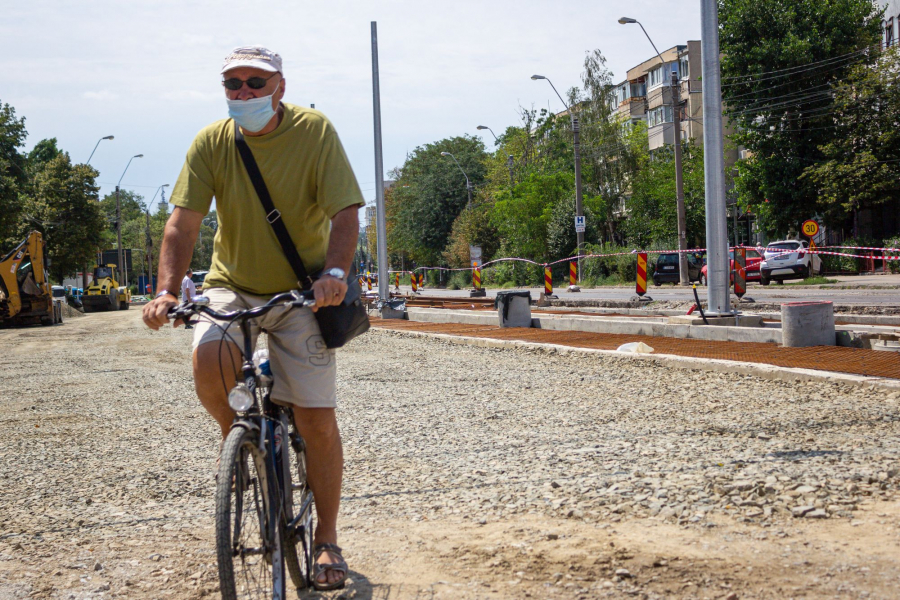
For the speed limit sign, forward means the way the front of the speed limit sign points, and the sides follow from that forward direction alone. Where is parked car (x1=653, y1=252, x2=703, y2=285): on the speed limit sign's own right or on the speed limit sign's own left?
on the speed limit sign's own right

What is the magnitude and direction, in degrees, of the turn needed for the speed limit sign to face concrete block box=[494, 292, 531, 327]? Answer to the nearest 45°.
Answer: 0° — it already faces it

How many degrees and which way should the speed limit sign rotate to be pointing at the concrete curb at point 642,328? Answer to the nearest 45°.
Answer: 0° — it already faces it

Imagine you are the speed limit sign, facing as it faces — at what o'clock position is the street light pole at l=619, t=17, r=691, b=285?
The street light pole is roughly at 2 o'clock from the speed limit sign.

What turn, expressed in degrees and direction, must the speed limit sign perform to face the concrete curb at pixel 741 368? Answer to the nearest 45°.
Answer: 0° — it already faces it

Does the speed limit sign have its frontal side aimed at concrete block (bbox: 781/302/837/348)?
yes

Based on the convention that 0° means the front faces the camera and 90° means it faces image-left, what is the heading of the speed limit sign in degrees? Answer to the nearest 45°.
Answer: approximately 0°

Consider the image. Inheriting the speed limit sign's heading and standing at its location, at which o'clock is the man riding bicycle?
The man riding bicycle is roughly at 12 o'clock from the speed limit sign.

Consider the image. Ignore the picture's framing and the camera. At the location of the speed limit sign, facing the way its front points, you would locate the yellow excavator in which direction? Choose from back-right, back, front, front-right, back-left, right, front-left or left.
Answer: front-right

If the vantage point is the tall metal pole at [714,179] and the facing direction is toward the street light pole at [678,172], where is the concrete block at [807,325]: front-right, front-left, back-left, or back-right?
back-right
